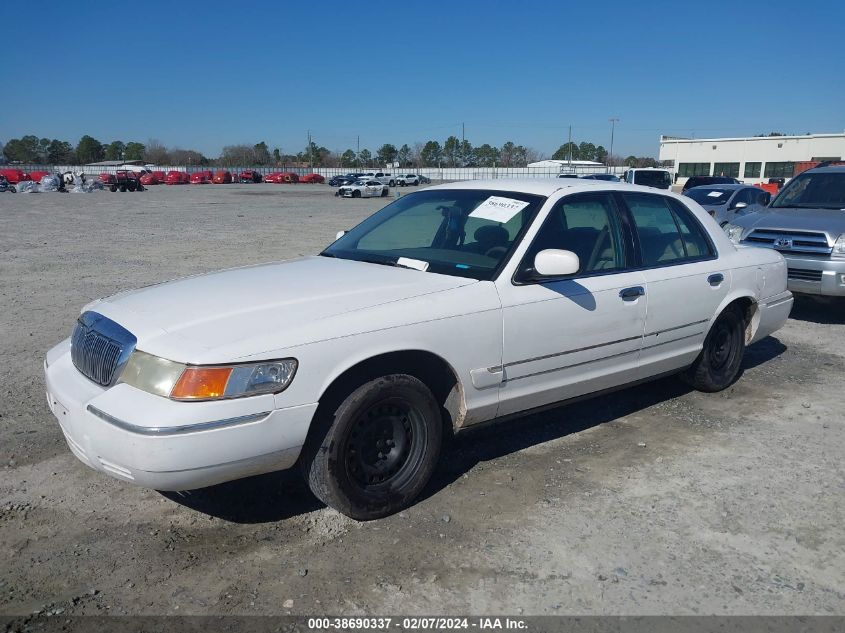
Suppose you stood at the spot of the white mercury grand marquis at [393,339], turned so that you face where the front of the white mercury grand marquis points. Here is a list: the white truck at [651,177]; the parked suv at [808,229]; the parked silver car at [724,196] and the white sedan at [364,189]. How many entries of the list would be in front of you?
0

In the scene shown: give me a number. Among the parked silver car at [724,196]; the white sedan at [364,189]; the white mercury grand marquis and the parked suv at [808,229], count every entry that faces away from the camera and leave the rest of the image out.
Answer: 0

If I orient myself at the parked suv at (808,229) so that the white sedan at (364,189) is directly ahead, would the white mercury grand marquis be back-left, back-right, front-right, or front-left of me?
back-left

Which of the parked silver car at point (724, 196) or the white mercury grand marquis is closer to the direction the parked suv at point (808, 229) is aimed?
the white mercury grand marquis

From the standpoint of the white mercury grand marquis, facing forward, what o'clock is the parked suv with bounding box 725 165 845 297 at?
The parked suv is roughly at 6 o'clock from the white mercury grand marquis.

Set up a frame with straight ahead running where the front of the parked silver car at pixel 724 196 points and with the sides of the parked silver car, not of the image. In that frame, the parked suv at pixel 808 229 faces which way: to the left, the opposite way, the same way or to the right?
the same way

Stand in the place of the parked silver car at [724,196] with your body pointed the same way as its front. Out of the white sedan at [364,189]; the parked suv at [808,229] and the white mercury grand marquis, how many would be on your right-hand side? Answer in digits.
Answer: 1

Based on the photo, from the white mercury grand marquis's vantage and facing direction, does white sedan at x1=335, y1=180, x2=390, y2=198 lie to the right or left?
on its right

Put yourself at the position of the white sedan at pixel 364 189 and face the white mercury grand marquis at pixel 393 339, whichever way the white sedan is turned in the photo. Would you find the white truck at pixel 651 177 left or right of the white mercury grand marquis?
left

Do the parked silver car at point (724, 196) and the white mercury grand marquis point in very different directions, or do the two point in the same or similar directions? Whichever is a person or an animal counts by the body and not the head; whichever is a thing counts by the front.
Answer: same or similar directions

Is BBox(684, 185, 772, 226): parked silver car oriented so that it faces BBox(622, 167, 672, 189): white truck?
no

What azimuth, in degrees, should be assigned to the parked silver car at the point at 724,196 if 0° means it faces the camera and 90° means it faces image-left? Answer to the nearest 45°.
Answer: approximately 45°

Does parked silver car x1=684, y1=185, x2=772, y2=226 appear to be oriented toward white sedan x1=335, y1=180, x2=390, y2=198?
no

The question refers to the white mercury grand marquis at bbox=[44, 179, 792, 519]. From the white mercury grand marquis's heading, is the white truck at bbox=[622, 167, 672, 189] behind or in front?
behind

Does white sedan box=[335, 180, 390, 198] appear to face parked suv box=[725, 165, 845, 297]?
no

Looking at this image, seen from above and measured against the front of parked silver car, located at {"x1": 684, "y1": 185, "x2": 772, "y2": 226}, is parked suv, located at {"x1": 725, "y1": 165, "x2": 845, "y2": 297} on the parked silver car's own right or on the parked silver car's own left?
on the parked silver car's own left

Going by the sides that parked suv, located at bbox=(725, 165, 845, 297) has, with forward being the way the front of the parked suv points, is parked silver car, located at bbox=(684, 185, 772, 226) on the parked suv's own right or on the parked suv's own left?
on the parked suv's own right

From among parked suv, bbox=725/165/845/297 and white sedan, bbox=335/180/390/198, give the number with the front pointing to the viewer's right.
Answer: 0

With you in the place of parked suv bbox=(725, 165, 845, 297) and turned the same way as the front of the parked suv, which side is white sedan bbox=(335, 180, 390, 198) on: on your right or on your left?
on your right

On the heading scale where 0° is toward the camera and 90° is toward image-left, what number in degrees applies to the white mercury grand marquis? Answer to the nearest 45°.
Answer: approximately 45°
